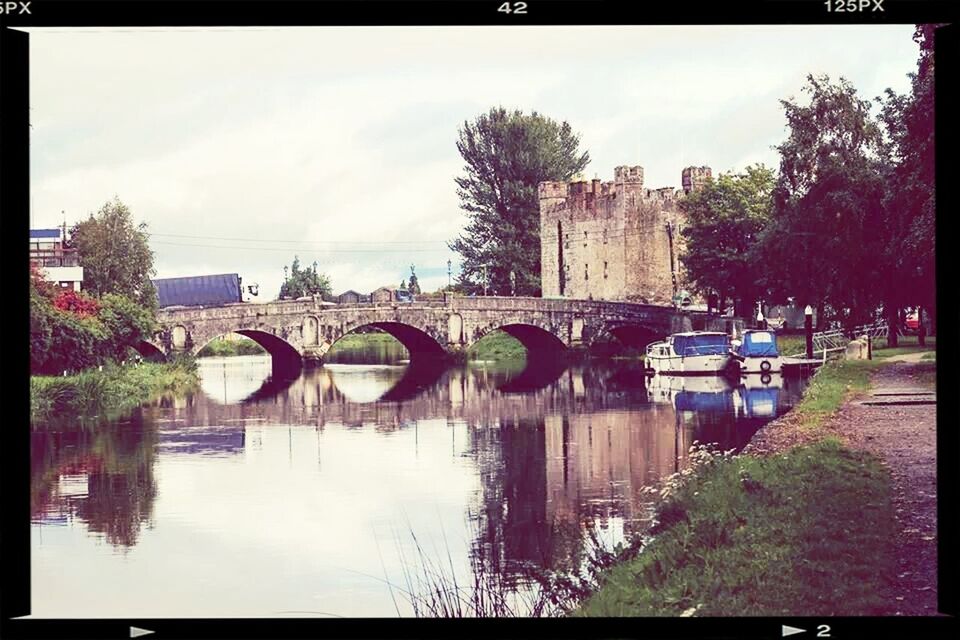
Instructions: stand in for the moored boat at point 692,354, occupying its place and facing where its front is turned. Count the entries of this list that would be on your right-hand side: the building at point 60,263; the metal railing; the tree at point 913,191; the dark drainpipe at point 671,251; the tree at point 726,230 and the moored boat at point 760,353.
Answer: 2

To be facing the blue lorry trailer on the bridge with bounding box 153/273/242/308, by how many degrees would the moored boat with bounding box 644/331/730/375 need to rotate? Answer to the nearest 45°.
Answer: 0° — it already faces it

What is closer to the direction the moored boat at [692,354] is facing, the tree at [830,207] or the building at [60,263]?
the building

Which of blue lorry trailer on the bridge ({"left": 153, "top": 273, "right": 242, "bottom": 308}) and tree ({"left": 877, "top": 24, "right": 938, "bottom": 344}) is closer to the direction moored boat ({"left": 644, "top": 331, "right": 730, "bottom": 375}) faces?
the blue lorry trailer on the bridge

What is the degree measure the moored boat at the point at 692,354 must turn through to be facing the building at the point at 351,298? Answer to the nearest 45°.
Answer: approximately 45° to its right

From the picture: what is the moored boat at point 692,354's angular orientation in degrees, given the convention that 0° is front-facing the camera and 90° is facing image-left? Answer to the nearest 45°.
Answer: approximately 90°

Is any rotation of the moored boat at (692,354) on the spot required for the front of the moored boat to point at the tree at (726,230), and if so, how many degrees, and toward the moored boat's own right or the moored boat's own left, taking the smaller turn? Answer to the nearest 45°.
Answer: approximately 90° to the moored boat's own right

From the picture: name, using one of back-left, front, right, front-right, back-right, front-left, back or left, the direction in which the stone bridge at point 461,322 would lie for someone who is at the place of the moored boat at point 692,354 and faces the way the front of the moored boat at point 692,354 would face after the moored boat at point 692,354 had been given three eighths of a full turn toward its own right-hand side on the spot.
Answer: left

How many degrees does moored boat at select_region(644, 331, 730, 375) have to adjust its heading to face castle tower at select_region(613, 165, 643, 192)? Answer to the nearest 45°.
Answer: approximately 90° to its right

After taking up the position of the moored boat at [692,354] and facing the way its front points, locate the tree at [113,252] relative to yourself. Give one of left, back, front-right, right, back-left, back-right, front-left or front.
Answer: front-left

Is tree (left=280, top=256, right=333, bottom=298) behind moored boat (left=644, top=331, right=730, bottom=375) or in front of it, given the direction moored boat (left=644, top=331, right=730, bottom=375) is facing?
in front

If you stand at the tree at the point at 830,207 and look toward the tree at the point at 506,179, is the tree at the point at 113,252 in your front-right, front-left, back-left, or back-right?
front-left
